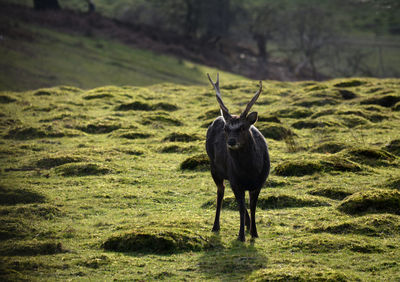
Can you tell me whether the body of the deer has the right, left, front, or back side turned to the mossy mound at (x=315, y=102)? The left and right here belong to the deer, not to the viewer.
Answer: back

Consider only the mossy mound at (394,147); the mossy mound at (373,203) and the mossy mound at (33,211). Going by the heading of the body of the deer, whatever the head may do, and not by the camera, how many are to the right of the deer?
1

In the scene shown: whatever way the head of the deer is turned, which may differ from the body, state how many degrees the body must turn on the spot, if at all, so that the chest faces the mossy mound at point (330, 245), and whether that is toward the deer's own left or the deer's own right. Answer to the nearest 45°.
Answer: approximately 45° to the deer's own left

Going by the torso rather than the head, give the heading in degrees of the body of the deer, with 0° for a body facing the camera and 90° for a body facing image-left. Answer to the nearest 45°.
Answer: approximately 0°

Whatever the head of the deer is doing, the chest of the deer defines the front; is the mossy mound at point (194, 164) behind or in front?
behind

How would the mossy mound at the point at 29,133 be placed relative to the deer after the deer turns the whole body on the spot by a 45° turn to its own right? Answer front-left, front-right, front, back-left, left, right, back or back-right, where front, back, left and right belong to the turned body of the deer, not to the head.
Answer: right

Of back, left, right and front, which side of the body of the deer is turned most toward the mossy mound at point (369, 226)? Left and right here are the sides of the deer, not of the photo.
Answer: left

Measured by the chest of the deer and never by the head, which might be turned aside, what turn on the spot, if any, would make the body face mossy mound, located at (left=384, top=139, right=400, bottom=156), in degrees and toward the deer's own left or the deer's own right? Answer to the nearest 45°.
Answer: approximately 135° to the deer's own left

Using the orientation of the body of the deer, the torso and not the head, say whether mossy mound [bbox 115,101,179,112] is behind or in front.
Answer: behind

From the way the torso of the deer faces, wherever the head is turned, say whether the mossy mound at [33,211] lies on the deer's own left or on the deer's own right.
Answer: on the deer's own right
